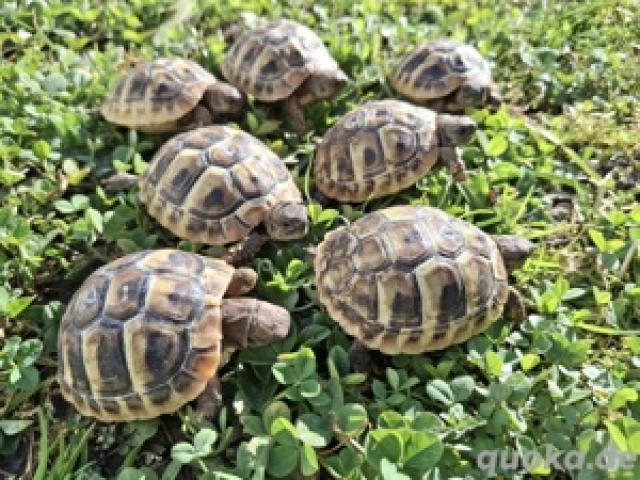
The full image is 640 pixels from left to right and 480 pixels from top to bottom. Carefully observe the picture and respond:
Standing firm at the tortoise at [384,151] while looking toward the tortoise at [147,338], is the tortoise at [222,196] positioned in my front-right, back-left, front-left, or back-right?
front-right

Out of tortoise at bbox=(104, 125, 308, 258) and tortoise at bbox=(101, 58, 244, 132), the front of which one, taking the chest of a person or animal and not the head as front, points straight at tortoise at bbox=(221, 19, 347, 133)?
tortoise at bbox=(101, 58, 244, 132)

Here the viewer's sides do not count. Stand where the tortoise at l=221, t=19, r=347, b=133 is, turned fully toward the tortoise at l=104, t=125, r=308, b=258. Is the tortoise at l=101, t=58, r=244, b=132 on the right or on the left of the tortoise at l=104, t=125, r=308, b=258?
right

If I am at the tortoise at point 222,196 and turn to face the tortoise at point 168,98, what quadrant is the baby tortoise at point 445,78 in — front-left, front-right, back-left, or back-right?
front-right

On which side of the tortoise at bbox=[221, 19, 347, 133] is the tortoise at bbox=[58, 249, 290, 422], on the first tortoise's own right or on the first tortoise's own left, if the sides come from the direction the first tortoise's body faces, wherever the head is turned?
on the first tortoise's own right

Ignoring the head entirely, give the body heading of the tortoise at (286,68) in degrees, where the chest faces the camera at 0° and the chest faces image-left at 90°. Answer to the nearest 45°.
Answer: approximately 315°

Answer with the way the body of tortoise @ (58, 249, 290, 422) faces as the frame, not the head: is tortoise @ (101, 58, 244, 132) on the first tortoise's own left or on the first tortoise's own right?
on the first tortoise's own left

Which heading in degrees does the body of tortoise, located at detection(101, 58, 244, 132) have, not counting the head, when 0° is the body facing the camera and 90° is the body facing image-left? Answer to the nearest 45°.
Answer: approximately 270°

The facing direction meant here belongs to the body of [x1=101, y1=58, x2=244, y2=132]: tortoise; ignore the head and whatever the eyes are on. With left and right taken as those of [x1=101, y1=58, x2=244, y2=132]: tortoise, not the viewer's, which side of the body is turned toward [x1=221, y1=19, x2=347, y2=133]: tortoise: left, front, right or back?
front

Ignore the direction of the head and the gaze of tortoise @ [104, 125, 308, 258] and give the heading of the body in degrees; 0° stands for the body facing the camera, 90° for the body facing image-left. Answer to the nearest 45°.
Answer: approximately 315°

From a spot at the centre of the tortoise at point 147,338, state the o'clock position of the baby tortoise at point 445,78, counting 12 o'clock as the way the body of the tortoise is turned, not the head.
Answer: The baby tortoise is roughly at 11 o'clock from the tortoise.

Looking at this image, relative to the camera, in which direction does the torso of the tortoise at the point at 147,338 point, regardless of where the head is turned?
to the viewer's right

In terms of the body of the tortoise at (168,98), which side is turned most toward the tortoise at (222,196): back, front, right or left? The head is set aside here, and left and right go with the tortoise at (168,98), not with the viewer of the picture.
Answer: right

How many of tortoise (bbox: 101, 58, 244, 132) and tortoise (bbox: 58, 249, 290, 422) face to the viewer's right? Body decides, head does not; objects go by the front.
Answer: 2
